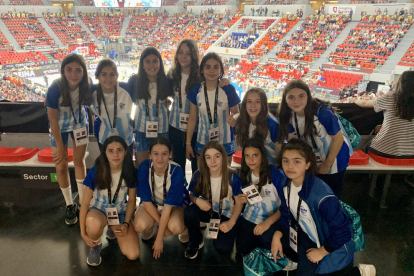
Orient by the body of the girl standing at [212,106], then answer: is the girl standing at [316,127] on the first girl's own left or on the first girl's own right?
on the first girl's own left

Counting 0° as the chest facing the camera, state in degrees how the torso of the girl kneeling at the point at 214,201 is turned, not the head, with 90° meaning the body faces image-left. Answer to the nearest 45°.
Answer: approximately 0°

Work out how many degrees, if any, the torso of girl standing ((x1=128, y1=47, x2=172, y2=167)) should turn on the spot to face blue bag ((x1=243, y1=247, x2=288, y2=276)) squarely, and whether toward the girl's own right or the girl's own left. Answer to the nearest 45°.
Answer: approximately 45° to the girl's own left

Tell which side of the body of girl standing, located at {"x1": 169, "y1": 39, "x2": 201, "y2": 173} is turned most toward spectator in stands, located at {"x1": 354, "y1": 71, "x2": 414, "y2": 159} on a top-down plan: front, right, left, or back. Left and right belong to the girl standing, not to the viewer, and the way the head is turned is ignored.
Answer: left
